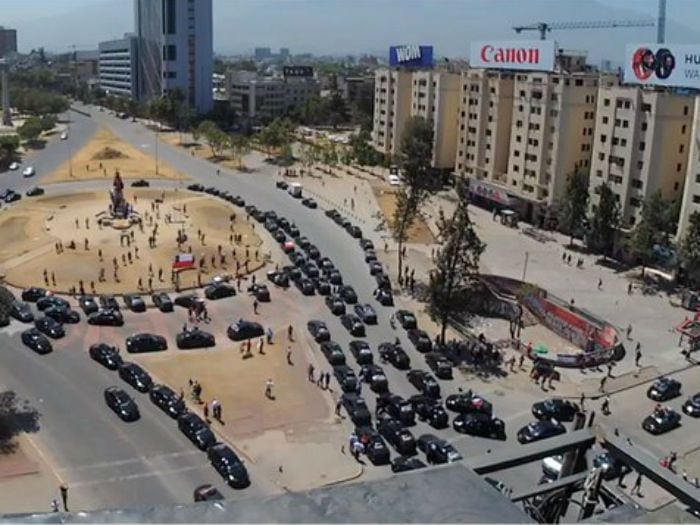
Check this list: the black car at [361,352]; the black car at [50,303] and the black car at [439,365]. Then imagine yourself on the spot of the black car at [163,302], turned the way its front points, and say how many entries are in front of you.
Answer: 2

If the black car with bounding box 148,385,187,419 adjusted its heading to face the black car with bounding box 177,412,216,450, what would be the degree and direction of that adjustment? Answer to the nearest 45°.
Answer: approximately 45° to its right

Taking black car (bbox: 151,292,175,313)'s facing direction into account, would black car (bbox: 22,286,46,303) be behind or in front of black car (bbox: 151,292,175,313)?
behind

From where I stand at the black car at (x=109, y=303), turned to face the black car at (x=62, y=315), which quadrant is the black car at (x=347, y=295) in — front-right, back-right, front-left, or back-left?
back-left

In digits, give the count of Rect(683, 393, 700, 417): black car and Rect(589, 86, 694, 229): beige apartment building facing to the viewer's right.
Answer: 0

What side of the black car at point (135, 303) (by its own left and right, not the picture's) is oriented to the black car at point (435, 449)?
front

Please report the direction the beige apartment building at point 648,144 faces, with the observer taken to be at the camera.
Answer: facing the viewer and to the left of the viewer

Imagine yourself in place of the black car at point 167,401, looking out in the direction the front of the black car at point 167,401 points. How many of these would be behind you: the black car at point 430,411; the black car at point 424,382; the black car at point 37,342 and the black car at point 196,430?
1

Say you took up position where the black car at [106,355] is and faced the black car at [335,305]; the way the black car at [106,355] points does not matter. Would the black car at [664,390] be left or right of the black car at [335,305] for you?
right

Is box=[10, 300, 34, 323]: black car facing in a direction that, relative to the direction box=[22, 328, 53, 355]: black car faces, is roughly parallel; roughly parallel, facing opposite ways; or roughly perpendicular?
roughly parallel

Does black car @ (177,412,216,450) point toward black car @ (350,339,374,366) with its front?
no

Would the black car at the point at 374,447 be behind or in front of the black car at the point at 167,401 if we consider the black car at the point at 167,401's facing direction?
in front

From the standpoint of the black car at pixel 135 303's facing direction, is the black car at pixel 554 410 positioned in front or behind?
in front

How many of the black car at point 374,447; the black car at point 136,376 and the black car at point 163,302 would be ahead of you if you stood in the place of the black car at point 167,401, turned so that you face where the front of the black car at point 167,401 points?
1

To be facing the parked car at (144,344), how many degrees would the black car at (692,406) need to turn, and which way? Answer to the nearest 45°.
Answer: approximately 45° to its right

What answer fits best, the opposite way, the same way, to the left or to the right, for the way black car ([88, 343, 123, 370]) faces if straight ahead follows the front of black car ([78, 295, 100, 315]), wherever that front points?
the same way

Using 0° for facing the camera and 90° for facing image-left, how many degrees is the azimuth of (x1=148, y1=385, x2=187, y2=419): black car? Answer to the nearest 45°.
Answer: approximately 315°

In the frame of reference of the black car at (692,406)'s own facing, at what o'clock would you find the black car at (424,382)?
the black car at (424,382) is roughly at 1 o'clock from the black car at (692,406).

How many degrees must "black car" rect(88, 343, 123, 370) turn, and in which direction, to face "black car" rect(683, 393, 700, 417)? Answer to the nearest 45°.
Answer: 0° — it already faces it

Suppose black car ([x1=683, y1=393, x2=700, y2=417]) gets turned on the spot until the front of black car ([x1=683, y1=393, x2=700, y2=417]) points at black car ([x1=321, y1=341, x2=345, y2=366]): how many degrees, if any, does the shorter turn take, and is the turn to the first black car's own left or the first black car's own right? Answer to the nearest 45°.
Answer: approximately 45° to the first black car's own right
